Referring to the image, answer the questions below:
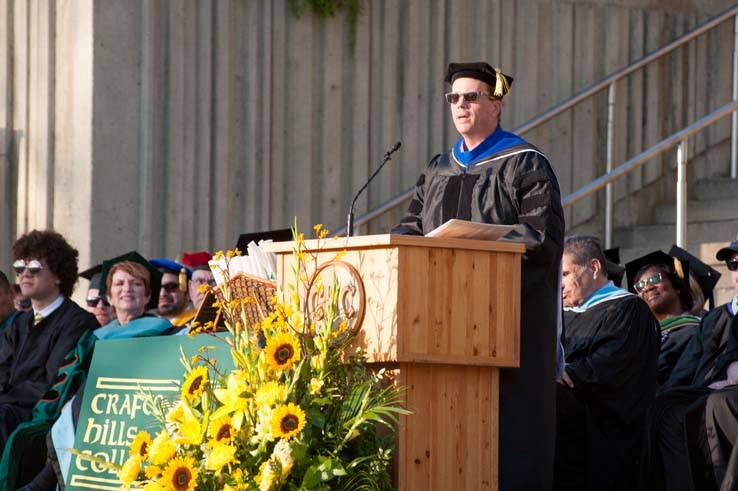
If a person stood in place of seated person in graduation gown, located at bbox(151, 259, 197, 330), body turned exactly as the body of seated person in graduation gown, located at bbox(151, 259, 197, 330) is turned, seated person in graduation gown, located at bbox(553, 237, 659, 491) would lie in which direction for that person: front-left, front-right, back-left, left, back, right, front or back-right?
left

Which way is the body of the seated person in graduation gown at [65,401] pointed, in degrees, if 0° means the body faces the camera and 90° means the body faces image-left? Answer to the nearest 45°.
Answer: approximately 45°

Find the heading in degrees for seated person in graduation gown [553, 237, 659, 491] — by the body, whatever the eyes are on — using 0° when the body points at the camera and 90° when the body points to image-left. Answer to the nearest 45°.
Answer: approximately 45°

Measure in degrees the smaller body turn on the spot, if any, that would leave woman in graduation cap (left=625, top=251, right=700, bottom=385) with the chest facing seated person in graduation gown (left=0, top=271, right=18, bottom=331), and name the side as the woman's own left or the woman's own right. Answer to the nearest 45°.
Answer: approximately 45° to the woman's own right

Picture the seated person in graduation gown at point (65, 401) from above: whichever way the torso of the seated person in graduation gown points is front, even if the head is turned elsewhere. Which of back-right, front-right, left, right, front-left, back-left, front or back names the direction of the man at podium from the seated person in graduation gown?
left

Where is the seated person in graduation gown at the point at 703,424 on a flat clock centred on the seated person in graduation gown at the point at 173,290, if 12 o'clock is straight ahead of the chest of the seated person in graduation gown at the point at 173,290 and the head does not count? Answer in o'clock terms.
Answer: the seated person in graduation gown at the point at 703,424 is roughly at 9 o'clock from the seated person in graduation gown at the point at 173,290.

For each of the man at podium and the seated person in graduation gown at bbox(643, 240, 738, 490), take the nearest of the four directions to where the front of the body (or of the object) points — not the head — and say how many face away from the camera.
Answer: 0

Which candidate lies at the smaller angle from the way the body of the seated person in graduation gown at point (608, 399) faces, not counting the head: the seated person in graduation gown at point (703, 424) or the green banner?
the green banner

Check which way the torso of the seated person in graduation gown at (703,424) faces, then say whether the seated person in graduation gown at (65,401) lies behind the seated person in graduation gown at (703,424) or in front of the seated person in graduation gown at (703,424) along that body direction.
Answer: in front

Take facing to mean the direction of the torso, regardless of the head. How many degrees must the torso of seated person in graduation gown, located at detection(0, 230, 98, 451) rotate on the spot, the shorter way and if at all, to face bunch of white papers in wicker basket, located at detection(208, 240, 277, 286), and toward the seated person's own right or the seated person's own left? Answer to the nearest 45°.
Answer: approximately 45° to the seated person's own left
